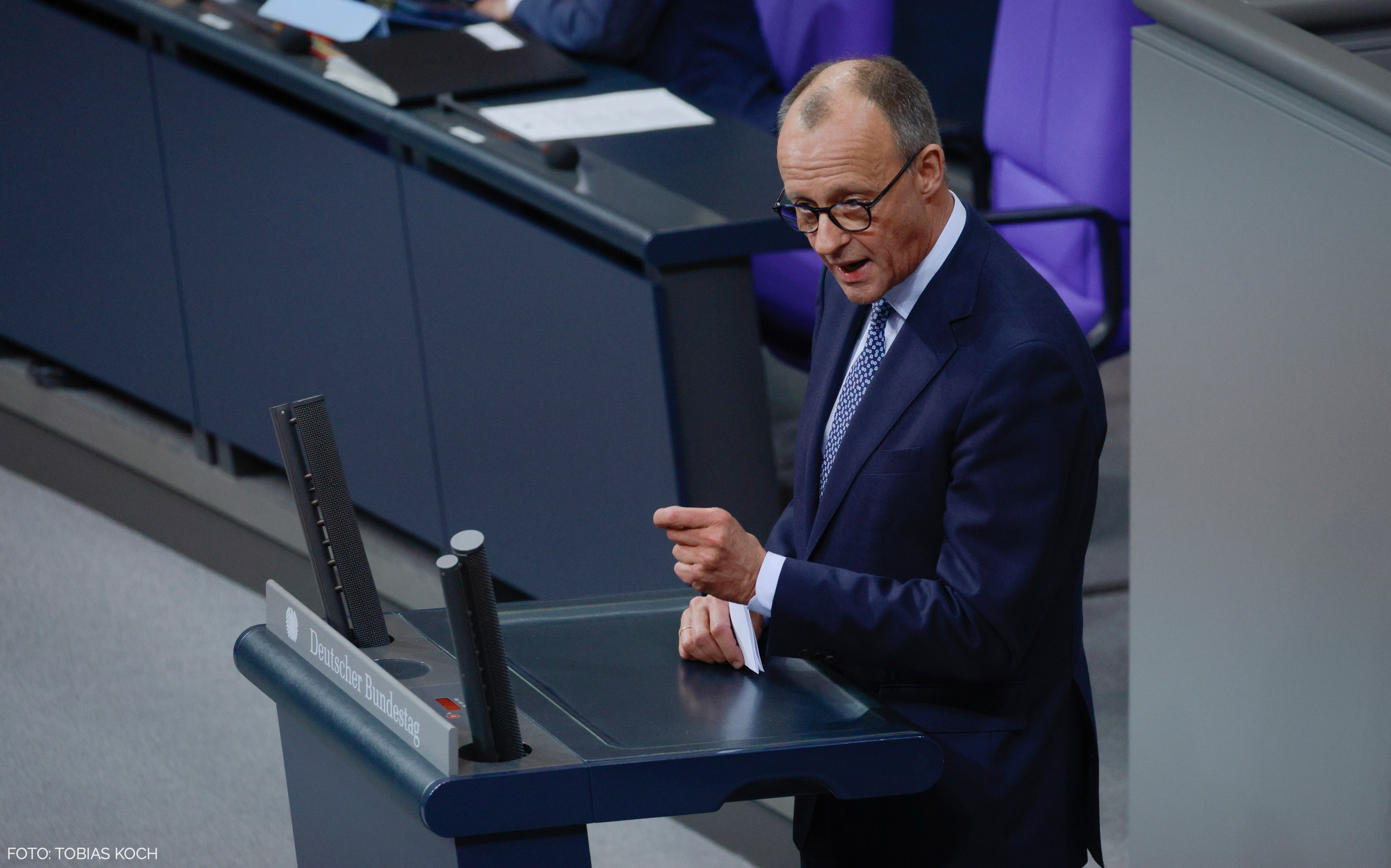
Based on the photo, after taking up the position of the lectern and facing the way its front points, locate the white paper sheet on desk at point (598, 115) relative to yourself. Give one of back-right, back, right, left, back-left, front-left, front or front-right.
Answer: back-right

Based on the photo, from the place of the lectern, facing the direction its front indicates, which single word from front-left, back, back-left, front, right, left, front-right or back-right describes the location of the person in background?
back-right

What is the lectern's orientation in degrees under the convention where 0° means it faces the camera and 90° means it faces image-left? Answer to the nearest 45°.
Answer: approximately 45°

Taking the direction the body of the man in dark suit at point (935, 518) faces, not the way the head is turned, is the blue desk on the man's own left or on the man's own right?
on the man's own right

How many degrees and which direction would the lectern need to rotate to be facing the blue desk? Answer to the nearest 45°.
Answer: approximately 135° to its right
